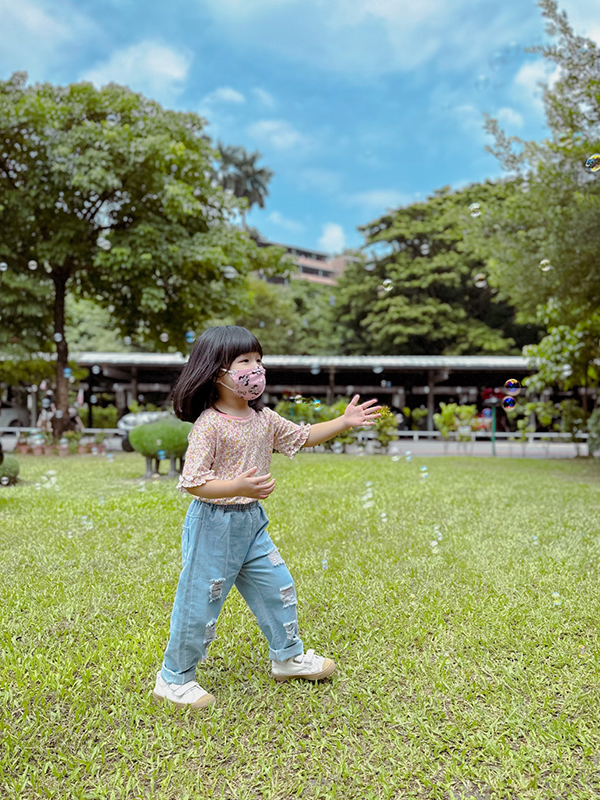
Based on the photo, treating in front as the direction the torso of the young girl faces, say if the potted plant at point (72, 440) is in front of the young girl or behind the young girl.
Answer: behind

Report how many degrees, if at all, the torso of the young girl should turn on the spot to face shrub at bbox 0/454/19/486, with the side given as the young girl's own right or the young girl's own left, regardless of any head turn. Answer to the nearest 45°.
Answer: approximately 180°

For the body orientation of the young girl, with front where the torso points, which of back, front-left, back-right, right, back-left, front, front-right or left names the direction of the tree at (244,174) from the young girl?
back-left

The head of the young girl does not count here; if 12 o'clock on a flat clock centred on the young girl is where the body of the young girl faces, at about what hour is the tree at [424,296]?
The tree is roughly at 8 o'clock from the young girl.

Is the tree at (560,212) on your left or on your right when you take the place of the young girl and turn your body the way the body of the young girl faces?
on your left

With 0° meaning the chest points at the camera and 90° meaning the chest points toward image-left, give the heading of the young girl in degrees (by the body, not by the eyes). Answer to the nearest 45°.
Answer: approximately 315°

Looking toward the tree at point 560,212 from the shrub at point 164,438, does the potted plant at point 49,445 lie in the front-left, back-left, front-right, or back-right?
back-left

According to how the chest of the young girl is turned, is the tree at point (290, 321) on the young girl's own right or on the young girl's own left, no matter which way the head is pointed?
on the young girl's own left
